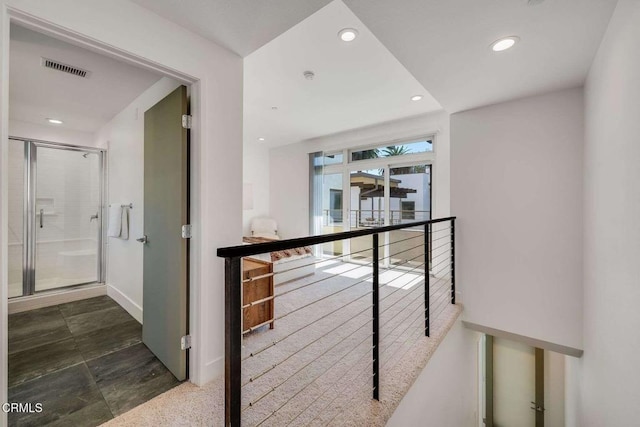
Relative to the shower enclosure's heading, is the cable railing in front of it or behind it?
in front

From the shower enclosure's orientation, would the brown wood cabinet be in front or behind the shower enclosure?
in front

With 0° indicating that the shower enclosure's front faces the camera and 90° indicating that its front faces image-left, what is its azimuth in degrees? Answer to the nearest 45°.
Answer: approximately 315°

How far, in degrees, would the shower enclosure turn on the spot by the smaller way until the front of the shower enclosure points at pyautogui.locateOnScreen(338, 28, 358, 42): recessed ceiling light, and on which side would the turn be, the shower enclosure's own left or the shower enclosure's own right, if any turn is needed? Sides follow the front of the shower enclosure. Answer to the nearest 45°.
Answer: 0° — it already faces it
